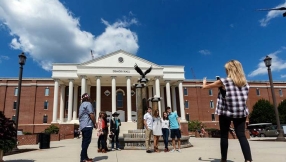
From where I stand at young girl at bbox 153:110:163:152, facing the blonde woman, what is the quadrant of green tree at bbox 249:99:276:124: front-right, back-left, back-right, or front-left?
back-left

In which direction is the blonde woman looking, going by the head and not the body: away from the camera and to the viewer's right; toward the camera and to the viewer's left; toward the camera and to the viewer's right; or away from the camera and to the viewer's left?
away from the camera and to the viewer's left

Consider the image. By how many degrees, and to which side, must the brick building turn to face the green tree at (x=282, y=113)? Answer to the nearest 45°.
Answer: approximately 90° to its left

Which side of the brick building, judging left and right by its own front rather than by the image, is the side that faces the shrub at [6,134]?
front

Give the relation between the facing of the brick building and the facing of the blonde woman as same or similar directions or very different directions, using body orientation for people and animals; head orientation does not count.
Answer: very different directions

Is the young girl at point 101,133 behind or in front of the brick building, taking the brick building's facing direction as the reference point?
in front

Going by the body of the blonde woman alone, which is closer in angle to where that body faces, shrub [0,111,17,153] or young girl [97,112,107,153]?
the young girl

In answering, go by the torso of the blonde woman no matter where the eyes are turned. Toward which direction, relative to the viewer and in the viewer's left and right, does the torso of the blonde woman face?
facing away from the viewer and to the left of the viewer

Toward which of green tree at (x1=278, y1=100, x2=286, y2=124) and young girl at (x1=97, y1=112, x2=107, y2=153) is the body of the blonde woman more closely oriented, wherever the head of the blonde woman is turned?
the young girl

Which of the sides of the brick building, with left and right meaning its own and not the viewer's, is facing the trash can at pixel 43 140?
front

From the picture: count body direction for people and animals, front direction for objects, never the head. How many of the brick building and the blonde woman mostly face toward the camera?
1

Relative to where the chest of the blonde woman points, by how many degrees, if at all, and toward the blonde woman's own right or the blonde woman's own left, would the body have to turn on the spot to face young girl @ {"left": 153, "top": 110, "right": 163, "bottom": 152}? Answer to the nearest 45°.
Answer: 0° — they already face them
